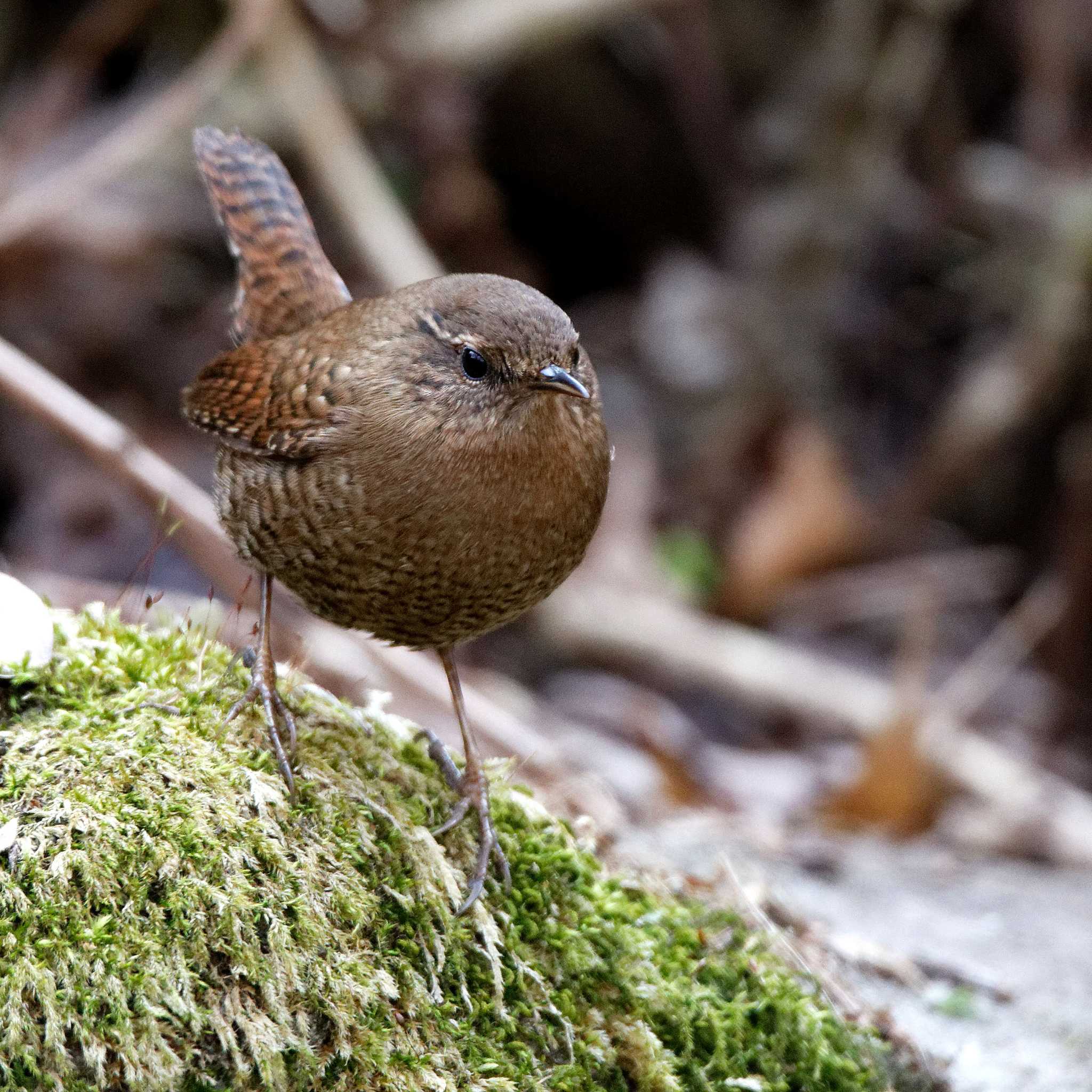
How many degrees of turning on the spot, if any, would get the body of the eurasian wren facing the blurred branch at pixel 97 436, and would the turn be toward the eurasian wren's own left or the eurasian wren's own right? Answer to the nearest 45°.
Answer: approximately 180°

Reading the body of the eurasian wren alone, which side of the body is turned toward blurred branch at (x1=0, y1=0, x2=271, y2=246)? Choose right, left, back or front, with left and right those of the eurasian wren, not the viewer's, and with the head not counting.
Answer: back

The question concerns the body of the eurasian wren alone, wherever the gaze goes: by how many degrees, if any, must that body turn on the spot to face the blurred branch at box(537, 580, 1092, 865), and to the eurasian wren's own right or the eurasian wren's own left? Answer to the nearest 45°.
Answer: approximately 90° to the eurasian wren's own left

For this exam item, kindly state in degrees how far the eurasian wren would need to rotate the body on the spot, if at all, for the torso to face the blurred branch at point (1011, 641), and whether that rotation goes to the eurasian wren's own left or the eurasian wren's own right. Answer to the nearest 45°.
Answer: approximately 90° to the eurasian wren's own left

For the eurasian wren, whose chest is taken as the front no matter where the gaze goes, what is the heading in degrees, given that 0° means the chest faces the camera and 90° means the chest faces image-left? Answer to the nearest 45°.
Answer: approximately 315°
